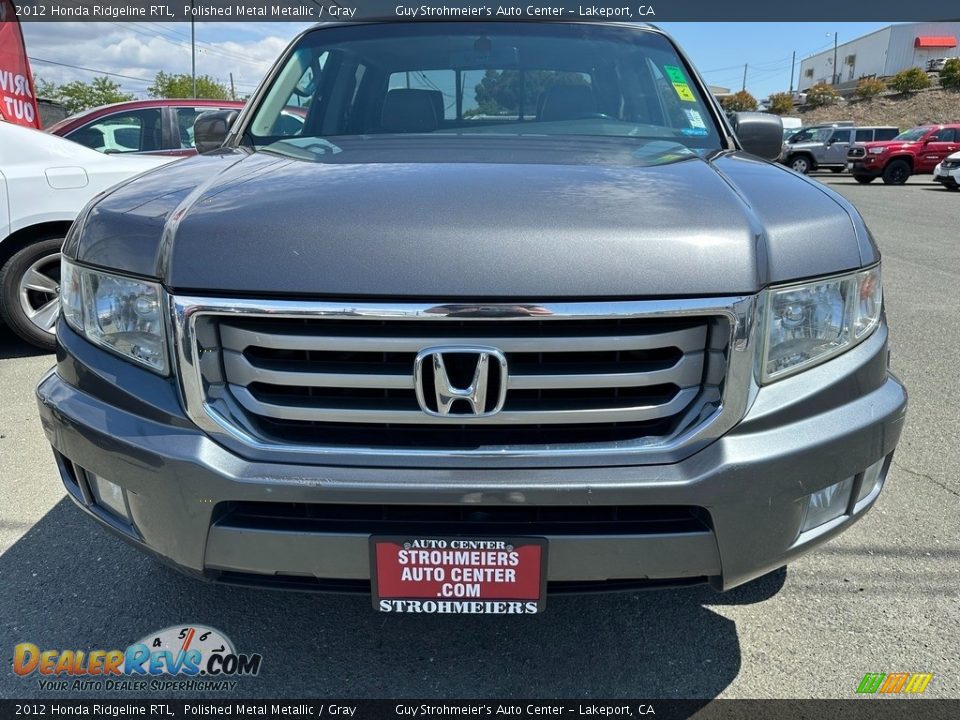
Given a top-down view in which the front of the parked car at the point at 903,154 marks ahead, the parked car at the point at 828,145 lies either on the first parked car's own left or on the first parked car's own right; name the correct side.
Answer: on the first parked car's own right

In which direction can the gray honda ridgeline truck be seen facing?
toward the camera

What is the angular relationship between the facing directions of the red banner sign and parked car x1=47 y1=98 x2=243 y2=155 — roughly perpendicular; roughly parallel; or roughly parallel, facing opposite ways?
roughly perpendicular

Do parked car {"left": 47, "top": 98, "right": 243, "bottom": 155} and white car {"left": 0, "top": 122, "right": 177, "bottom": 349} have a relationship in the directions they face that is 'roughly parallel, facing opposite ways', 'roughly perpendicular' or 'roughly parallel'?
roughly parallel

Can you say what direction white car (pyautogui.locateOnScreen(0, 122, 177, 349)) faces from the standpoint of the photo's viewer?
facing to the left of the viewer

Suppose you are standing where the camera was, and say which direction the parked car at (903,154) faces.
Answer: facing the viewer and to the left of the viewer

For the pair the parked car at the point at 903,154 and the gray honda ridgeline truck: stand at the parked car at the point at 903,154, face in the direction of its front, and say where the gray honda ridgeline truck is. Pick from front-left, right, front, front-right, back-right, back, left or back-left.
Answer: front-left

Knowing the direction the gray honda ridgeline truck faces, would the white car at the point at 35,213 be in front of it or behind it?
behind

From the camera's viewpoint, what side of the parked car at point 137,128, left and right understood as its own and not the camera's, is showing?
left

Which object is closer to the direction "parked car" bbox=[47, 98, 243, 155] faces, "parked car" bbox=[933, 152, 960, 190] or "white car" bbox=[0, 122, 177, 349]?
the white car
